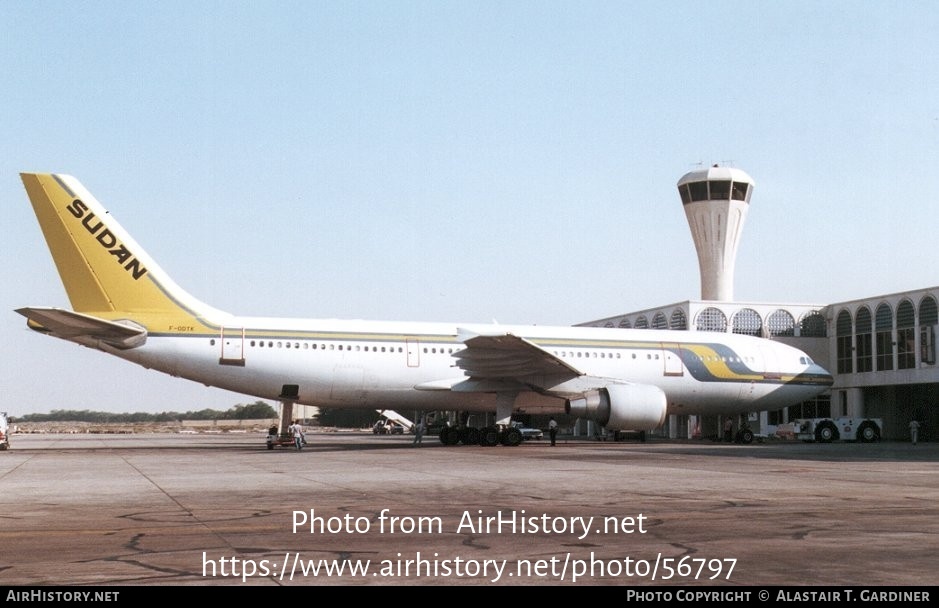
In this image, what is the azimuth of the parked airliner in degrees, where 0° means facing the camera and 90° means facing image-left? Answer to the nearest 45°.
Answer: approximately 270°

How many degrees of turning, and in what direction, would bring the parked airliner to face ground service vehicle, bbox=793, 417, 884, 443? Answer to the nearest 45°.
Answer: approximately 45° to its left
